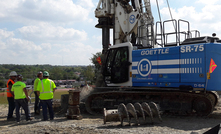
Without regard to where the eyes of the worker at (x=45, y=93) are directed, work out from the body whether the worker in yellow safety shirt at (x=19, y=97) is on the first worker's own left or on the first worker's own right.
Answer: on the first worker's own left

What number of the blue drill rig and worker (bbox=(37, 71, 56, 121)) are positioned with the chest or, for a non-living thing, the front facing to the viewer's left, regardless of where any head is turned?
1

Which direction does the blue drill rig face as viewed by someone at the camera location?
facing to the left of the viewer

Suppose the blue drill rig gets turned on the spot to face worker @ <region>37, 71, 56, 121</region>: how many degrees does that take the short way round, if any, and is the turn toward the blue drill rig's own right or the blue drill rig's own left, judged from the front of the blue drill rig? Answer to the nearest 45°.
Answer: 0° — it already faces them

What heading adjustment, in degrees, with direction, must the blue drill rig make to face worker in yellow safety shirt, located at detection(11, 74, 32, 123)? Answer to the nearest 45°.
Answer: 0° — it already faces them

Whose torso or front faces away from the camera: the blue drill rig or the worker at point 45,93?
the worker

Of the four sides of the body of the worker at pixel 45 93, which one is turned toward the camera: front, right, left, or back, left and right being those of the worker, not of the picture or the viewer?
back

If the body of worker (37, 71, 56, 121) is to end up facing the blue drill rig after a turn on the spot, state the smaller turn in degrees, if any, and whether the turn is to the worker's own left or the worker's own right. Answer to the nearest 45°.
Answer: approximately 90° to the worker's own right

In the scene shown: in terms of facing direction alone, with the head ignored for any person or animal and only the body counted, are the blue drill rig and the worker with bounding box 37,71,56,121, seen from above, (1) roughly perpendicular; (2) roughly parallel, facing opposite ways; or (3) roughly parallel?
roughly perpendicular
